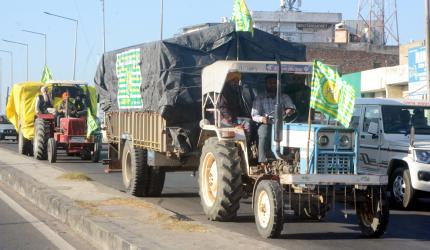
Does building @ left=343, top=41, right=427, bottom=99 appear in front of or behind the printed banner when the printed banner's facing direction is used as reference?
behind

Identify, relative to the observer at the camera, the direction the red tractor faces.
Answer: facing the viewer and to the right of the viewer

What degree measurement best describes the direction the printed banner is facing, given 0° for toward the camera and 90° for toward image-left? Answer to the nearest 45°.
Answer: approximately 45°

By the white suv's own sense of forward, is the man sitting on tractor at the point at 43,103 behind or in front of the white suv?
behind

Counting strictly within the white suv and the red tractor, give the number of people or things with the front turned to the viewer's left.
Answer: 0

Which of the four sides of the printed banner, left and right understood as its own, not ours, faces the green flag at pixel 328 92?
left

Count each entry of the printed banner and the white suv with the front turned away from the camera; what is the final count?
0

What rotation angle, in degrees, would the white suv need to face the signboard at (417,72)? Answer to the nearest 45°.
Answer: approximately 135° to its left

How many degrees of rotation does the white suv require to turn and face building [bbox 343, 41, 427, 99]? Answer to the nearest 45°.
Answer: approximately 135° to its left
